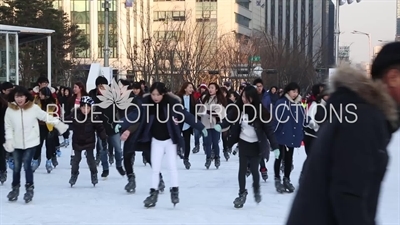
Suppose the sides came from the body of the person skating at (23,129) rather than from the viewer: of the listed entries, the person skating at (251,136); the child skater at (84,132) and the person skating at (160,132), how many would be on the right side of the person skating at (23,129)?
0

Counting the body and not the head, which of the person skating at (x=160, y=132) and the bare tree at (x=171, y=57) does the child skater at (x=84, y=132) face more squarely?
the person skating

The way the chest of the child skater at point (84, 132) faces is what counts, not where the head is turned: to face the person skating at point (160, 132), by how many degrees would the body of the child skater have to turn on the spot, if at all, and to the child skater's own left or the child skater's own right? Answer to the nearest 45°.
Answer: approximately 45° to the child skater's own left

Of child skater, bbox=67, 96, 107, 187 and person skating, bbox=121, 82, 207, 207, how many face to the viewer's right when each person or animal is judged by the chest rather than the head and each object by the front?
0

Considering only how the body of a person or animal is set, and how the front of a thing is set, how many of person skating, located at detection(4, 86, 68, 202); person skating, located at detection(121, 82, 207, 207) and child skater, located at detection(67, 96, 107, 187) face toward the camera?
3

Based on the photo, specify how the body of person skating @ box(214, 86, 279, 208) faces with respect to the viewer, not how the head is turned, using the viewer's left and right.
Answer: facing the viewer and to the left of the viewer

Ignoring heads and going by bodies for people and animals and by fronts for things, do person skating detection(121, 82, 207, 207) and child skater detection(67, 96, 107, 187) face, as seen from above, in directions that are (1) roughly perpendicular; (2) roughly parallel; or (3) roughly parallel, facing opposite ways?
roughly parallel

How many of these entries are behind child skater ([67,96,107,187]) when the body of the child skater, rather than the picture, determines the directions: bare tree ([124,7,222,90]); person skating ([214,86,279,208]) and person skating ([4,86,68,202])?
1

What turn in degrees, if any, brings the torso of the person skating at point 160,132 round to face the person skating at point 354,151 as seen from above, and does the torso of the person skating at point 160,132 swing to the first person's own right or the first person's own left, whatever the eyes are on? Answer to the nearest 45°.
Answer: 0° — they already face them

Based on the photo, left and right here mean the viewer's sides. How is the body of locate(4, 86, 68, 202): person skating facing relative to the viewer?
facing the viewer

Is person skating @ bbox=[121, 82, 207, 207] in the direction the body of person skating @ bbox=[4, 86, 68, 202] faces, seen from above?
no

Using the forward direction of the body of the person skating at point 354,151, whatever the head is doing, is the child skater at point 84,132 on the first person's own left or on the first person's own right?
on the first person's own left

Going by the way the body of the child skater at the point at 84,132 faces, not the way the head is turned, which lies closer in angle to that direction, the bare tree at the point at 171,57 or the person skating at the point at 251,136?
the person skating

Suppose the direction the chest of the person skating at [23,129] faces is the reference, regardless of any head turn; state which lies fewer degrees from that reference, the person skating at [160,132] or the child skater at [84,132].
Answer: the person skating

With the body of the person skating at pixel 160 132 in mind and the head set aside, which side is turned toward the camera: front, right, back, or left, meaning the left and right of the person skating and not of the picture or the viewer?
front
